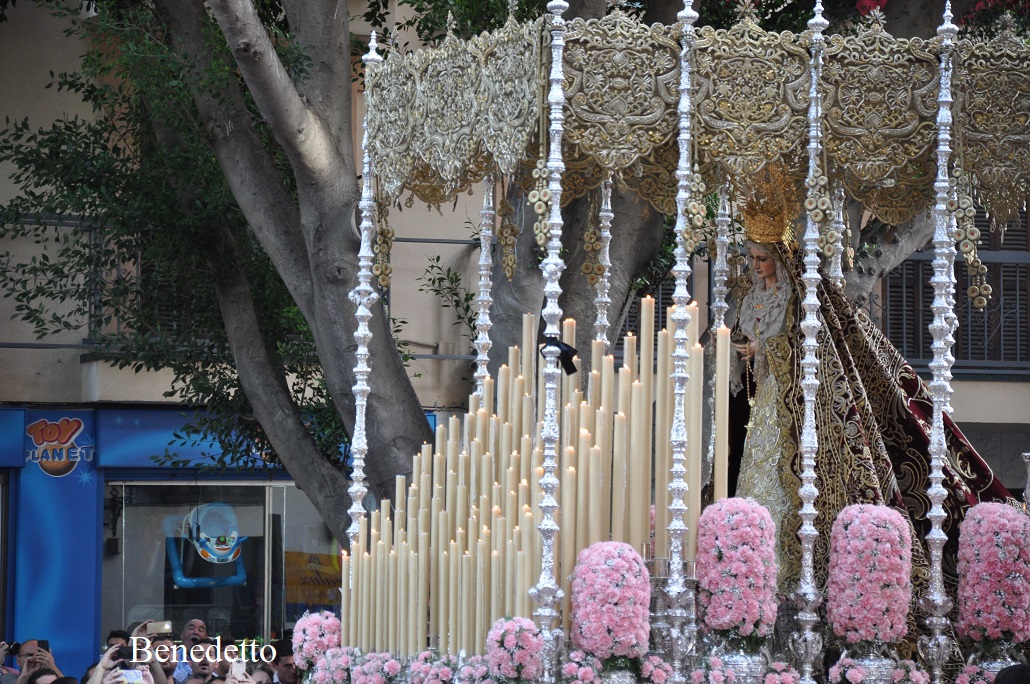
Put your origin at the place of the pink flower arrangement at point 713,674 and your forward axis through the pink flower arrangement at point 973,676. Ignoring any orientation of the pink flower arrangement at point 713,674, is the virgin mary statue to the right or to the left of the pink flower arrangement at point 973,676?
left

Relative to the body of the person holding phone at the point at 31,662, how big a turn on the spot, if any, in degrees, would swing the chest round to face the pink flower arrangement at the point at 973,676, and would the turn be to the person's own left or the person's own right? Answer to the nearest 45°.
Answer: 0° — they already face it

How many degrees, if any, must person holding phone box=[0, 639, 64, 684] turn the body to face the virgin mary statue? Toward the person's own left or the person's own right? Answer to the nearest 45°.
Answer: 0° — they already face it

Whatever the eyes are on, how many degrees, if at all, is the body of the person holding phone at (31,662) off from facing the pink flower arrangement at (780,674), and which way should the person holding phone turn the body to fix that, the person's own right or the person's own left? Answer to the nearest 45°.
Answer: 0° — they already face it

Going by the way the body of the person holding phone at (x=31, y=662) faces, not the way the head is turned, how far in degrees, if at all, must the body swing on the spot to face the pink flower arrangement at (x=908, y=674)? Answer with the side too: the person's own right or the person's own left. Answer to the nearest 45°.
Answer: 0° — they already face it

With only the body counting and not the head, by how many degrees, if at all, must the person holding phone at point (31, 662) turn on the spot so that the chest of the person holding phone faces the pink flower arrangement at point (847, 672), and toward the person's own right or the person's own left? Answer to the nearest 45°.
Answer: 0° — they already face it
